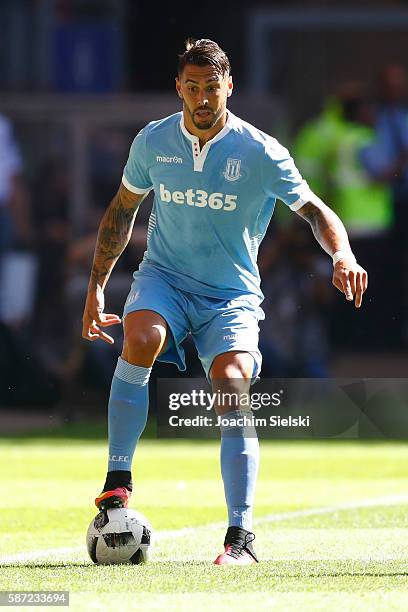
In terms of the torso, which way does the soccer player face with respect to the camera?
toward the camera

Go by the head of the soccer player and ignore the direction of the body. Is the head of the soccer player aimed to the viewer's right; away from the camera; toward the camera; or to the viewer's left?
toward the camera

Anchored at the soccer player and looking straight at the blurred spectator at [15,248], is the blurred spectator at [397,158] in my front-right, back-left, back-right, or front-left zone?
front-right

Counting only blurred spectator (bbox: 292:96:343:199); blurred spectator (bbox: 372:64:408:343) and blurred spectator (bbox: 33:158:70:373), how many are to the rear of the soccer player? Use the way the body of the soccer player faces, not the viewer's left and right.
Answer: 3

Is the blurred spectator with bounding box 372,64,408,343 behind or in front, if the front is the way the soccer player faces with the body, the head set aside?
behind

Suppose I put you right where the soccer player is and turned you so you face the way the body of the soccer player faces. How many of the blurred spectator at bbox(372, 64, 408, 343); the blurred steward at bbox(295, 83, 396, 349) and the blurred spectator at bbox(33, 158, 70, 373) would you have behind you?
3

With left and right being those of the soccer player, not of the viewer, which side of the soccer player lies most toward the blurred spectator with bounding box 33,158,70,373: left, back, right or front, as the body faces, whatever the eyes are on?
back

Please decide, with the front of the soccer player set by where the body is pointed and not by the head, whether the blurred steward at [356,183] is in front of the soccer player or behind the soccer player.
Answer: behind
